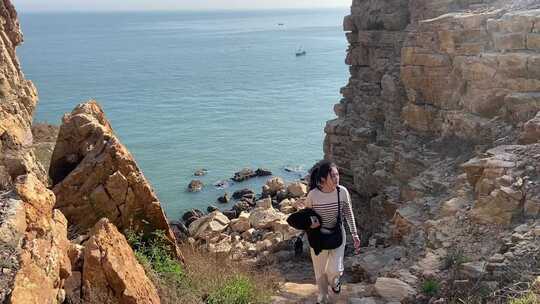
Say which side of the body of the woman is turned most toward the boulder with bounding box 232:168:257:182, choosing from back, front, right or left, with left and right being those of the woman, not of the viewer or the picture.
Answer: back

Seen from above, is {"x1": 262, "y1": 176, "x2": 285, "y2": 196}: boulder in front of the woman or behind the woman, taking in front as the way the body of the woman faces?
behind

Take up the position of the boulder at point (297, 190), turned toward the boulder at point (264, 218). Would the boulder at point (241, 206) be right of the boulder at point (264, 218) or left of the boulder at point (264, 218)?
right

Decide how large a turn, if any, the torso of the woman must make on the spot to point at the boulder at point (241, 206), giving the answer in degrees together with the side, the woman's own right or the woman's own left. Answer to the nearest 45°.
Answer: approximately 180°

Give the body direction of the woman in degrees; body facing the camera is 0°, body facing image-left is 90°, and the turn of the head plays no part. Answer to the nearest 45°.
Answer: approximately 0°

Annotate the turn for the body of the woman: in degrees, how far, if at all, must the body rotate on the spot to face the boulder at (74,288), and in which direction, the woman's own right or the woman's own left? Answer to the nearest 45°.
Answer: approximately 45° to the woman's own right

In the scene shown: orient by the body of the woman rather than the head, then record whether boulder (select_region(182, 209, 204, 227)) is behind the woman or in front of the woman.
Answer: behind

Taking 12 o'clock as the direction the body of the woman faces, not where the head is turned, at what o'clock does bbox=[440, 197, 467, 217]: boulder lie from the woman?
The boulder is roughly at 7 o'clock from the woman.

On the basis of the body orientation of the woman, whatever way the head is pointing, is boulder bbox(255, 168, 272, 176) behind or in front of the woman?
behind

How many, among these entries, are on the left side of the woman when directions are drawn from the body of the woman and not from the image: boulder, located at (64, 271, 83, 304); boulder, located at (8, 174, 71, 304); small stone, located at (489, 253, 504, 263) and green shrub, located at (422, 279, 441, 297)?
2

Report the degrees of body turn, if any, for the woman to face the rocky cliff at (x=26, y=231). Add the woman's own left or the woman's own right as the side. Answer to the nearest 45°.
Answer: approximately 45° to the woman's own right

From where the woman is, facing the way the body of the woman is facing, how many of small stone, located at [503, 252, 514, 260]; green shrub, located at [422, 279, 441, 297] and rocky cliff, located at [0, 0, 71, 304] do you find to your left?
2

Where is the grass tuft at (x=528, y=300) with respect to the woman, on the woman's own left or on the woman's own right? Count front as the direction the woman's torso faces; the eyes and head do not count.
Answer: on the woman's own left

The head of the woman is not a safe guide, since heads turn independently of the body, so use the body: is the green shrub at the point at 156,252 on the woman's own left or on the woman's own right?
on the woman's own right

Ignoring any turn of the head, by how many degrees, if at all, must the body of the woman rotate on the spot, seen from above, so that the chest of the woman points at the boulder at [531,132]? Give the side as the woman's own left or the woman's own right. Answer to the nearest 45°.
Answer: approximately 135° to the woman's own left
